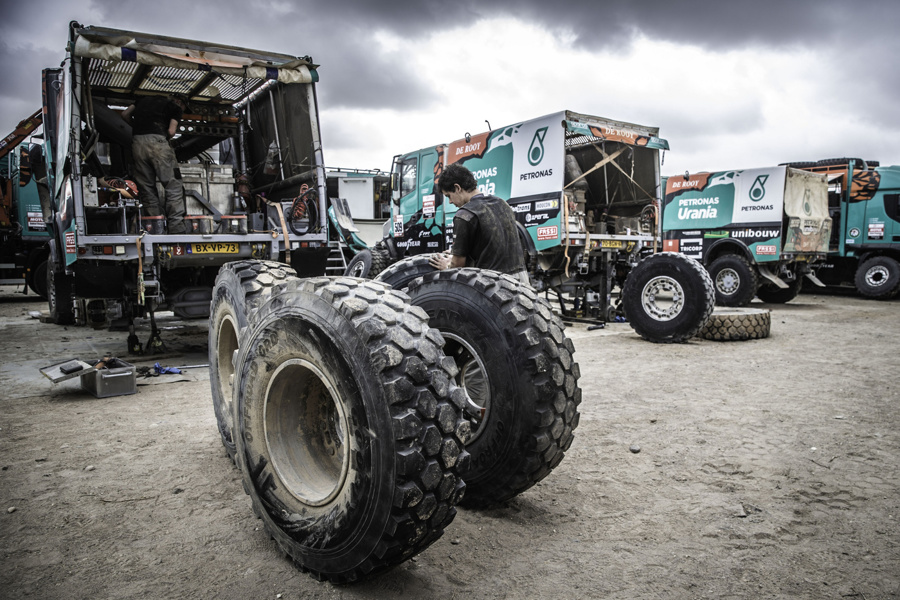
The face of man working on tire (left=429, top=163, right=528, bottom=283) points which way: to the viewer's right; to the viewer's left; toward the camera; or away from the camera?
to the viewer's left

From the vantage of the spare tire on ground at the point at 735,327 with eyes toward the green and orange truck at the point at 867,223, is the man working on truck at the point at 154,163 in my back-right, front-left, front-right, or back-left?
back-left

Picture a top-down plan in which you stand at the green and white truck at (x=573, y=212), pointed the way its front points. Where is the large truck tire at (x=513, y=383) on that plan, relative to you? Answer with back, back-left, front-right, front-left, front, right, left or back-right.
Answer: back-left

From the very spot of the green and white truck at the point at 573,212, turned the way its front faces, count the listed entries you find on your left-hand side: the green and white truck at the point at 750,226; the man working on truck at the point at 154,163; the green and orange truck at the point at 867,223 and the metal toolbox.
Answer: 2

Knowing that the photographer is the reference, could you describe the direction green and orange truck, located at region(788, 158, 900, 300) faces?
facing to the right of the viewer

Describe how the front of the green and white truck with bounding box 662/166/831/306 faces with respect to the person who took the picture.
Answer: facing away from the viewer and to the left of the viewer

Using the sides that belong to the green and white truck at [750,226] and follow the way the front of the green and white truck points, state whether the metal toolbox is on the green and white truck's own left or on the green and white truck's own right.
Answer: on the green and white truck's own left

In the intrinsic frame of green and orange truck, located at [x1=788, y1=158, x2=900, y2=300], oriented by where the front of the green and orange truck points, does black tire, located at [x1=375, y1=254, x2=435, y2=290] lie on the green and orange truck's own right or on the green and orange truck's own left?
on the green and orange truck's own right

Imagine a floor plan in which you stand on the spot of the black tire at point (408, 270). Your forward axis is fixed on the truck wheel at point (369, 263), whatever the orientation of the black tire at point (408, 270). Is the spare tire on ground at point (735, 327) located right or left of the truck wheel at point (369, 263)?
right

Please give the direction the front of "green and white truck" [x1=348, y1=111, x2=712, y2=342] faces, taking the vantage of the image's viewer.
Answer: facing away from the viewer and to the left of the viewer

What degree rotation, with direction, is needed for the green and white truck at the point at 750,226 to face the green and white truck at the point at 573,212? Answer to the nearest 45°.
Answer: approximately 90° to its left

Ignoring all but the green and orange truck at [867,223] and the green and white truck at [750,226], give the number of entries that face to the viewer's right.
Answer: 1

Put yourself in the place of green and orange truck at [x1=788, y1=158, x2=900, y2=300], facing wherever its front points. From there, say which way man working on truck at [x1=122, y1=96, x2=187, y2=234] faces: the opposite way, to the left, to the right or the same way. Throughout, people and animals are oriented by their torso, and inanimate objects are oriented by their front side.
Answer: to the left

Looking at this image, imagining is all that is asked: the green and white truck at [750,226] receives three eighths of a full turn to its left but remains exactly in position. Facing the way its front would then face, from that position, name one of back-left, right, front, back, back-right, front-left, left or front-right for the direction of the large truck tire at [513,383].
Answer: front

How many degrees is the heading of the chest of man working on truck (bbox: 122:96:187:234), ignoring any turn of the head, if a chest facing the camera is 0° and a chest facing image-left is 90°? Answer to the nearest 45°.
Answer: approximately 225°
